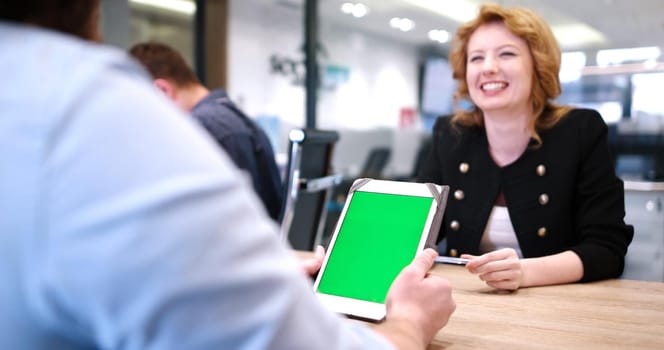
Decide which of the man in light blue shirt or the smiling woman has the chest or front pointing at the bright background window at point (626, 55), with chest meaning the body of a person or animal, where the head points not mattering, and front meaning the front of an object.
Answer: the man in light blue shirt

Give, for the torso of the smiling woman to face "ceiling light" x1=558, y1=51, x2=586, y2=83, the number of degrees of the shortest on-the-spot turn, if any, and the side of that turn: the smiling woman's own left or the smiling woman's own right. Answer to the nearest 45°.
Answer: approximately 135° to the smiling woman's own right

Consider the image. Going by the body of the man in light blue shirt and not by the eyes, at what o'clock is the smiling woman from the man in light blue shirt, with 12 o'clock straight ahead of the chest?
The smiling woman is roughly at 12 o'clock from the man in light blue shirt.

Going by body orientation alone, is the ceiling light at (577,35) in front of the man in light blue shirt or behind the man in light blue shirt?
in front

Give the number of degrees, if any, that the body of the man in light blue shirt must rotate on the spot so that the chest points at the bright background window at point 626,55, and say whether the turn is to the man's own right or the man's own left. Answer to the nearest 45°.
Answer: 0° — they already face it

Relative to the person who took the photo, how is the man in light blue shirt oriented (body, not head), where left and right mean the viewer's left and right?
facing away from the viewer and to the right of the viewer

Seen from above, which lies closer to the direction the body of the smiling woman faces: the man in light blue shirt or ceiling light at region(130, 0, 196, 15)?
the man in light blue shirt

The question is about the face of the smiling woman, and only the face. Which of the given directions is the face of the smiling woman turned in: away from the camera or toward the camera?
toward the camera

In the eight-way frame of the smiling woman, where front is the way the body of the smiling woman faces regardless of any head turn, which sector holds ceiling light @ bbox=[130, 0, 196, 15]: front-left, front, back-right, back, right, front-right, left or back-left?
right

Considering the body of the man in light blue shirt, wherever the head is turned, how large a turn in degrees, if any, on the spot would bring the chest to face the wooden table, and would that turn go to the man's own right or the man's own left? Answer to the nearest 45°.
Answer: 0° — they already face it

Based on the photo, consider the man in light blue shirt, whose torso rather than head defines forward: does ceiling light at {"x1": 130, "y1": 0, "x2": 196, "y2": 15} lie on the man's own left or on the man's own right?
on the man's own left

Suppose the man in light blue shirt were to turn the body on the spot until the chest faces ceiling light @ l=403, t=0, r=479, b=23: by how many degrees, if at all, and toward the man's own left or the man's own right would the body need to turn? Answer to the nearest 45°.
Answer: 0° — they already face it

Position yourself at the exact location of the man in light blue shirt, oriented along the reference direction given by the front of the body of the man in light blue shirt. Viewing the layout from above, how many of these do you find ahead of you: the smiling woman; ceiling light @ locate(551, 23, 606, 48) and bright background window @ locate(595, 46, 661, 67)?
3

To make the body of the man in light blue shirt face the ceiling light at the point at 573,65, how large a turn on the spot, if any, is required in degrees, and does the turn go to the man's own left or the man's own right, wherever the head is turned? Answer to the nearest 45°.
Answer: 0° — they already face it

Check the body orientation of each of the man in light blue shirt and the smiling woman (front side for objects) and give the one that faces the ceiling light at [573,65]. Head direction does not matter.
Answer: the man in light blue shirt

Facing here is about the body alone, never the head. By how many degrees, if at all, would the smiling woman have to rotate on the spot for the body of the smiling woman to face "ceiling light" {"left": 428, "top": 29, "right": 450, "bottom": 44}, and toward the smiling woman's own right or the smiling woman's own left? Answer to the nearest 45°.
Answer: approximately 135° to the smiling woman's own right

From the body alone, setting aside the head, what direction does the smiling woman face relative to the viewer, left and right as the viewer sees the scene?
facing the viewer and to the left of the viewer
